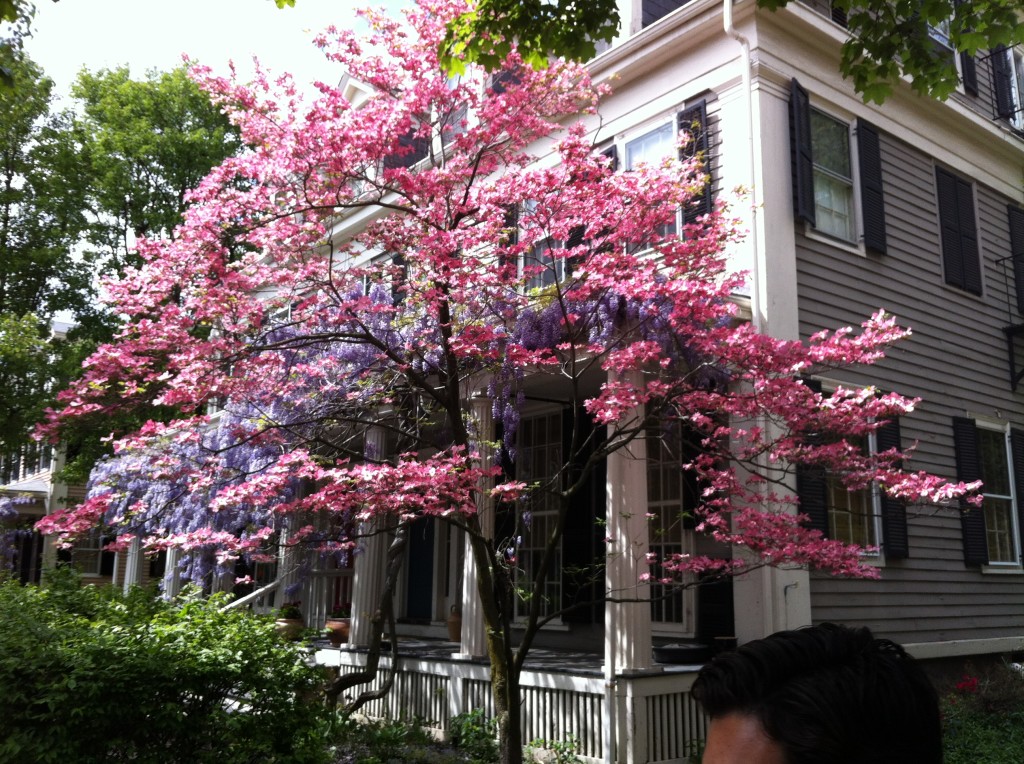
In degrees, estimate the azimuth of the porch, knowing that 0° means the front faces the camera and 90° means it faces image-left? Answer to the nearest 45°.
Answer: approximately 45°

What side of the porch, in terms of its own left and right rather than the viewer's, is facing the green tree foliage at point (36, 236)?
right

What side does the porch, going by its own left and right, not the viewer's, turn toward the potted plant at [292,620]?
right

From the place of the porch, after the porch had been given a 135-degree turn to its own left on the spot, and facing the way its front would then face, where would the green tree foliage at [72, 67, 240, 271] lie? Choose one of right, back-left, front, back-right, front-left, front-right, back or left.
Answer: back-left
